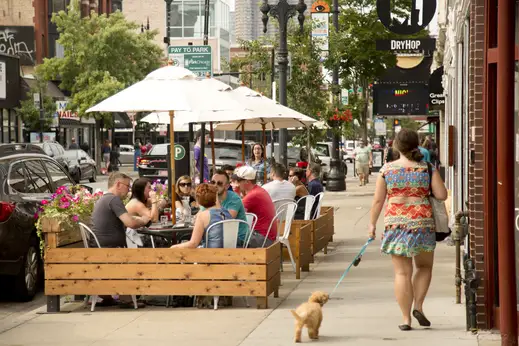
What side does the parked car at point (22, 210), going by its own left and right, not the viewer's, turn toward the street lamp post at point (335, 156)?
front

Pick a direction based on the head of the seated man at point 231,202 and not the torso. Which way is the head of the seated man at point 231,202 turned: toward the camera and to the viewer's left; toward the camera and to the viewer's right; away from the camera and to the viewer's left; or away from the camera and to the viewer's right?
toward the camera and to the viewer's left

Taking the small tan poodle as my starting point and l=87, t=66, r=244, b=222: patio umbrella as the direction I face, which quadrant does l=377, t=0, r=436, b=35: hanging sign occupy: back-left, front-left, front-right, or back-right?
front-right

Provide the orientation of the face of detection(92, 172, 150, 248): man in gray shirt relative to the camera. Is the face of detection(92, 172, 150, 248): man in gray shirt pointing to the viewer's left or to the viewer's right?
to the viewer's right

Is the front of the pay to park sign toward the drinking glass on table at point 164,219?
yes

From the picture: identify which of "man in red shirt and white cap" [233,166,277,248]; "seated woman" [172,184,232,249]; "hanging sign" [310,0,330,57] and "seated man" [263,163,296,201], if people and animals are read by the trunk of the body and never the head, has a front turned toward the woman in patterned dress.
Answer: the hanging sign

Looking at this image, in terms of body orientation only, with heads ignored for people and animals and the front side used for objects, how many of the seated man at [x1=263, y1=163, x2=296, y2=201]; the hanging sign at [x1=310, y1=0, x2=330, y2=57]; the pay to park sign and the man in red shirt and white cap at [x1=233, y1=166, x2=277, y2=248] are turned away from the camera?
1

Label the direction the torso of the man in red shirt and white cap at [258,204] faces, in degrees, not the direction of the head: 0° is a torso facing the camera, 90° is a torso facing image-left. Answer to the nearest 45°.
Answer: approximately 90°

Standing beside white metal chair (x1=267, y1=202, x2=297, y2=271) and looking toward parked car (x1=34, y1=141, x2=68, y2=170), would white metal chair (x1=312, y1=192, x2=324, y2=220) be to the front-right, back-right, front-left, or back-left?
front-right

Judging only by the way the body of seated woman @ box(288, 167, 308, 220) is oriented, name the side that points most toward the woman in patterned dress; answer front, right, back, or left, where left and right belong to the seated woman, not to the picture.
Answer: left

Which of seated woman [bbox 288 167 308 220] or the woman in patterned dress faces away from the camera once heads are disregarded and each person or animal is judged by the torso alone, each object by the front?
the woman in patterned dress

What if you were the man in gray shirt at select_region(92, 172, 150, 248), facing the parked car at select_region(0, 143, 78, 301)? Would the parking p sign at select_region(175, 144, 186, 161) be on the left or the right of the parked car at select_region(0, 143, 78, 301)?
right

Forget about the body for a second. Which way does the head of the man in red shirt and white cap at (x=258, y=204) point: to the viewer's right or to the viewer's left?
to the viewer's left

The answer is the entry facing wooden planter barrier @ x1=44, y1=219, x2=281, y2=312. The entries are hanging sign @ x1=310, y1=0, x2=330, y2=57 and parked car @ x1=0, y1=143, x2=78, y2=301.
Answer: the hanging sign
